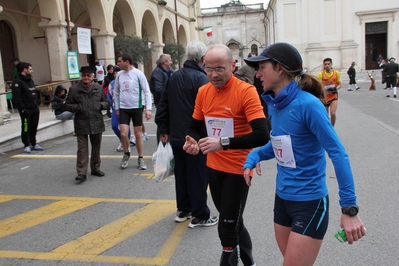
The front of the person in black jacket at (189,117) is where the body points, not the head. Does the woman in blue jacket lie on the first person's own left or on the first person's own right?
on the first person's own right

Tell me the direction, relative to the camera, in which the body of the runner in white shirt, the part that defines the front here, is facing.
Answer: toward the camera

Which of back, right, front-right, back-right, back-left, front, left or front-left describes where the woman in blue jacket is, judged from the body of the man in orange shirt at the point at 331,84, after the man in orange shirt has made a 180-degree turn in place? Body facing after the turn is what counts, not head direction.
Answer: back

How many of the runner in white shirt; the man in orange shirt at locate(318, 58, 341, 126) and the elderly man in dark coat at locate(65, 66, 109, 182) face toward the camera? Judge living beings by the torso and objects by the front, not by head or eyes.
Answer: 3

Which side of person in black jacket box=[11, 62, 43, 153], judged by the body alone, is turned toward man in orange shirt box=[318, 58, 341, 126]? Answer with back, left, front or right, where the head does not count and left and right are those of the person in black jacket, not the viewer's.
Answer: front

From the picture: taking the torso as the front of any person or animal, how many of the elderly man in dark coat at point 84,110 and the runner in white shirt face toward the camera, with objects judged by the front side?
2

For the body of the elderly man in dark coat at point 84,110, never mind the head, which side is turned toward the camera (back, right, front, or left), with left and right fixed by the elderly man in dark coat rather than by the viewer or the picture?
front

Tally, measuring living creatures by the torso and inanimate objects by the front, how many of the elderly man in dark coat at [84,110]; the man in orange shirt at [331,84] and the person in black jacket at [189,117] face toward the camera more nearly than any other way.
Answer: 2

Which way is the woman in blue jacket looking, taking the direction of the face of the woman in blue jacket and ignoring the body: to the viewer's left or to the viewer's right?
to the viewer's left

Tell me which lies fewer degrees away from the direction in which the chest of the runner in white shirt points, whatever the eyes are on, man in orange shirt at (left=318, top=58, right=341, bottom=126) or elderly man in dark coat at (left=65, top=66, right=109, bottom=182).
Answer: the elderly man in dark coat

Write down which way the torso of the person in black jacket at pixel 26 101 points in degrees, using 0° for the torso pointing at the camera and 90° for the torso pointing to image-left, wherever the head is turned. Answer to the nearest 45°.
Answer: approximately 315°

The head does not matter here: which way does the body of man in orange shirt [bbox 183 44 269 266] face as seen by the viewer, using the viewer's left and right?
facing the viewer and to the left of the viewer
